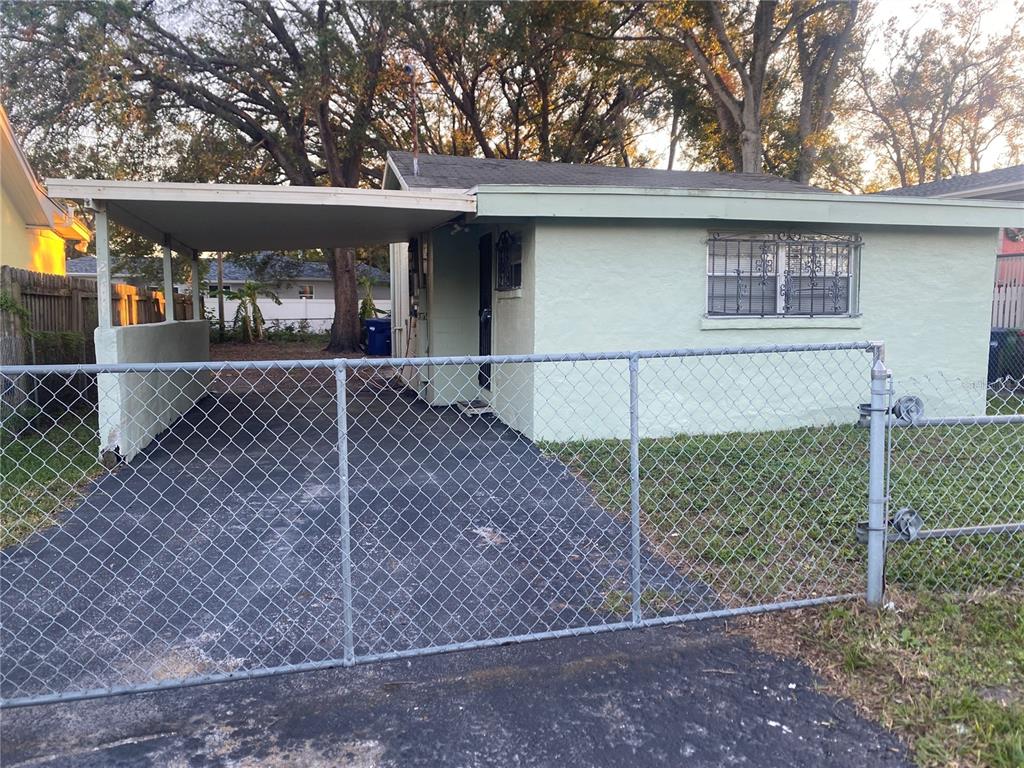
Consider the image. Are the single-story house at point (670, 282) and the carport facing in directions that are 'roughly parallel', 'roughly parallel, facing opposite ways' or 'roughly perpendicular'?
roughly parallel

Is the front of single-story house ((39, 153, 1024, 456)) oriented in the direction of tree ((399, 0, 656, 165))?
no

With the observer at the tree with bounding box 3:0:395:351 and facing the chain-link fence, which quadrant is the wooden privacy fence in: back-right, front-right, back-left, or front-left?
front-right

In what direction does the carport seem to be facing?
toward the camera

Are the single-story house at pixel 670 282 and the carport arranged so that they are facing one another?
no

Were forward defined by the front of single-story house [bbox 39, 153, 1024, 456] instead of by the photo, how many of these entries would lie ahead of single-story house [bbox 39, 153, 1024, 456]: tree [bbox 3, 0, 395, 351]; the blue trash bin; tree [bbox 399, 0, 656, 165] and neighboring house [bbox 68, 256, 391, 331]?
0

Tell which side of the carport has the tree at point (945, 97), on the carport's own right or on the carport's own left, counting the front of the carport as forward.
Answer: on the carport's own left

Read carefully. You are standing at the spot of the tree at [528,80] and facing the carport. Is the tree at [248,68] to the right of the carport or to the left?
right

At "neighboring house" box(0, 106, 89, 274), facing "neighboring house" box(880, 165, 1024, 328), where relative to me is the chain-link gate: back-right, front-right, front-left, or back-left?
front-right

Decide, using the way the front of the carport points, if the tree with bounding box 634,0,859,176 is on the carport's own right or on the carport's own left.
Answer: on the carport's own left

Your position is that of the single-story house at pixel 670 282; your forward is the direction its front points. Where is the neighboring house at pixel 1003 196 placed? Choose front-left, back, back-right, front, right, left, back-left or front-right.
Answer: back-left

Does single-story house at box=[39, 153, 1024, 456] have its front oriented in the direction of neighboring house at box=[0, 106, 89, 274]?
no

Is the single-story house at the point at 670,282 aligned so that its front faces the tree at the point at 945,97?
no

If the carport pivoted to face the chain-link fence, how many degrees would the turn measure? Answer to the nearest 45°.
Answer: approximately 45° to its left

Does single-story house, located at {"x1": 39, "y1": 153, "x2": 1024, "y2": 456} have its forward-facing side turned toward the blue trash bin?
no

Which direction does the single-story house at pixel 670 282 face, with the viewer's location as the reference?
facing the viewer
